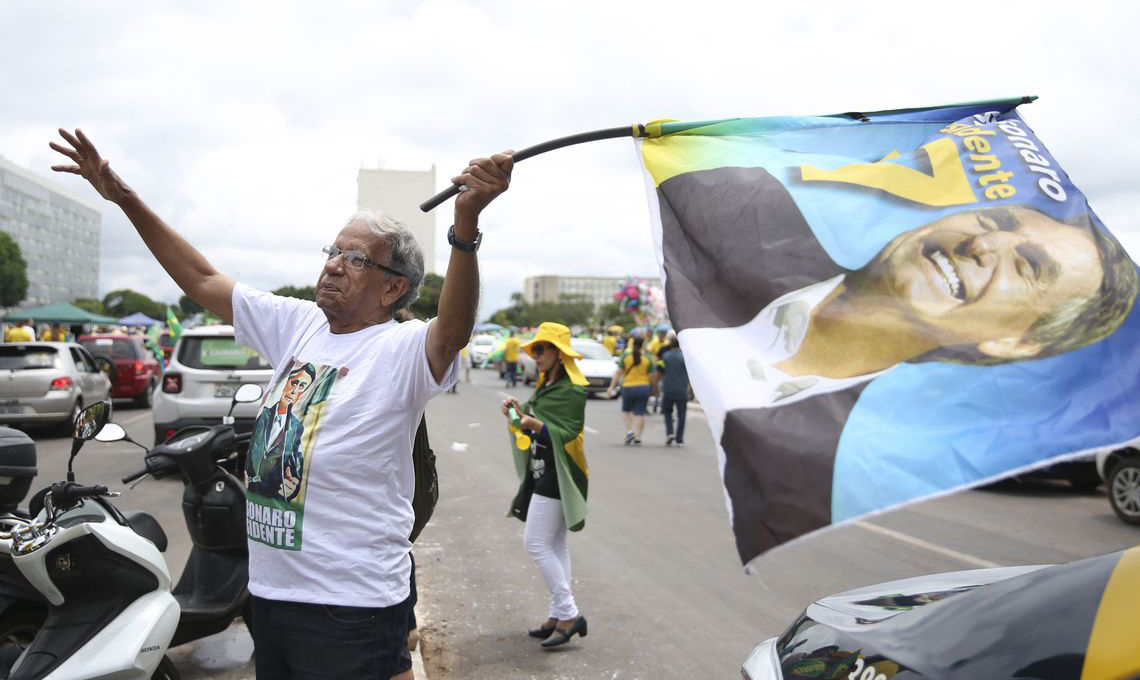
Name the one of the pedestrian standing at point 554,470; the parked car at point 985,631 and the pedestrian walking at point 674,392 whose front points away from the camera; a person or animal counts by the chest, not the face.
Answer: the pedestrian walking at point 674,392

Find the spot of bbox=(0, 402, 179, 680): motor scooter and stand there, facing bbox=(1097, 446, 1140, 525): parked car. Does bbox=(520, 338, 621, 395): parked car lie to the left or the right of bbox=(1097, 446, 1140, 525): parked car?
left

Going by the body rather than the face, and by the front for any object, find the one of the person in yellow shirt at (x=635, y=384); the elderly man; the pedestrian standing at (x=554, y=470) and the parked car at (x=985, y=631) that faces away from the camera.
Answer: the person in yellow shirt

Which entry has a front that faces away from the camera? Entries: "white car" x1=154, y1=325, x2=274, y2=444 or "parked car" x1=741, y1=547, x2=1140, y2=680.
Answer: the white car

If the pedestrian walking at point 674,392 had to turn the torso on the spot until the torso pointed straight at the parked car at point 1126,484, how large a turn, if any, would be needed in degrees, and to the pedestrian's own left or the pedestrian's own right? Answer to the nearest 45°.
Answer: approximately 135° to the pedestrian's own right

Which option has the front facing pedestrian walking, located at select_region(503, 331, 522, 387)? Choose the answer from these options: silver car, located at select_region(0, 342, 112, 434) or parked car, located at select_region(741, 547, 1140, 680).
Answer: the silver car

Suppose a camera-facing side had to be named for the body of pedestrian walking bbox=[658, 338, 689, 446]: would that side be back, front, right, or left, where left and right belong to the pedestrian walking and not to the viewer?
back

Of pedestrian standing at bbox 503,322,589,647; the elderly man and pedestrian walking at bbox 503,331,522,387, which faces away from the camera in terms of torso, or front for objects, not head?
pedestrian walking at bbox 503,331,522,387

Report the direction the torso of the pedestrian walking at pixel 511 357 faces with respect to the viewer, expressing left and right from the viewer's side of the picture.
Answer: facing away from the viewer

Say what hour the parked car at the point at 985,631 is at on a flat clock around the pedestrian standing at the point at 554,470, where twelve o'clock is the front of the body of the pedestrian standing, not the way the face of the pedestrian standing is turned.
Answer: The parked car is roughly at 10 o'clock from the pedestrian standing.

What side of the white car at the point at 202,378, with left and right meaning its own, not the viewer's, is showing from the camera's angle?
back

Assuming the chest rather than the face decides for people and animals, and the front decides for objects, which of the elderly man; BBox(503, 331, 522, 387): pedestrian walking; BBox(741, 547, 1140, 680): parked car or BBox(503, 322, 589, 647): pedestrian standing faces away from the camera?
BBox(503, 331, 522, 387): pedestrian walking

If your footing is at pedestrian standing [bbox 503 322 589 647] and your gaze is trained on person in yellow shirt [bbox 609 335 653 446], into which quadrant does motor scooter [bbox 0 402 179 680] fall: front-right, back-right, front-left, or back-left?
back-left

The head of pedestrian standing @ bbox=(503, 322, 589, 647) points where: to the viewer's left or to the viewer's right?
to the viewer's left
